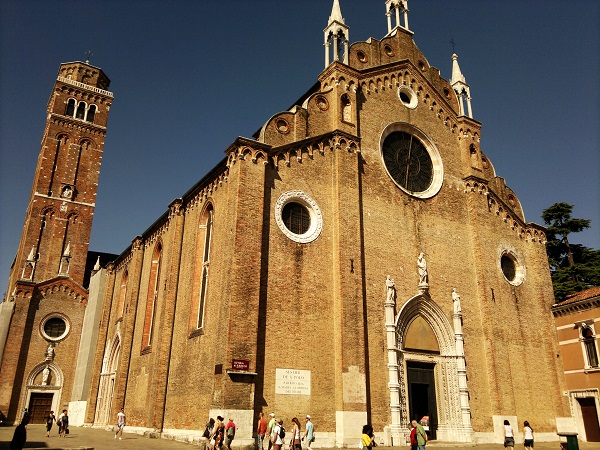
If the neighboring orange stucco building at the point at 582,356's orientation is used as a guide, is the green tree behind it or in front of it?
behind

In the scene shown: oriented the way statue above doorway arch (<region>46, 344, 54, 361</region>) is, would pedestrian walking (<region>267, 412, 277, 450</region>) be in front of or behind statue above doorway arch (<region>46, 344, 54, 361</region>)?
in front

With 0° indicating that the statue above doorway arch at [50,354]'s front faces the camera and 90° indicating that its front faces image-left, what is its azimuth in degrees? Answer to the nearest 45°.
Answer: approximately 0°

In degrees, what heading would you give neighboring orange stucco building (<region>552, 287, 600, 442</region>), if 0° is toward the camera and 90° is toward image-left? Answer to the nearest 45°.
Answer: approximately 45°

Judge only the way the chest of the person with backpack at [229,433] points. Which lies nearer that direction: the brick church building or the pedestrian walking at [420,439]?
the brick church building

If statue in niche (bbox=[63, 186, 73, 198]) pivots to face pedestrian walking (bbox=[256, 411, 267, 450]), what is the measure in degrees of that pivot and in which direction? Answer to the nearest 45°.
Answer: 0° — it already faces them

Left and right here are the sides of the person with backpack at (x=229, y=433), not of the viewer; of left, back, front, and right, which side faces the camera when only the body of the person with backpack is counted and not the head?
back

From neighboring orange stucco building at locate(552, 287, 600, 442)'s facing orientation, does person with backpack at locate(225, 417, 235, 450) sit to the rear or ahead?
ahead

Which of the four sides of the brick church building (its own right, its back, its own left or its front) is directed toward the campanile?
back

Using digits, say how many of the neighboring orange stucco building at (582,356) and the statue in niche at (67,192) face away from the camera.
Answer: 0

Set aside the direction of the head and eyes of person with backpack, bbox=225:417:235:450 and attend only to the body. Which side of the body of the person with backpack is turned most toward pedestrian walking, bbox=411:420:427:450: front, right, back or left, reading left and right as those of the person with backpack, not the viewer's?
right

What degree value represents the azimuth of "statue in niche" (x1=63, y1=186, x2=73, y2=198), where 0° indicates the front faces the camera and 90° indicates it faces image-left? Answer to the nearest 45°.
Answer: approximately 0°
